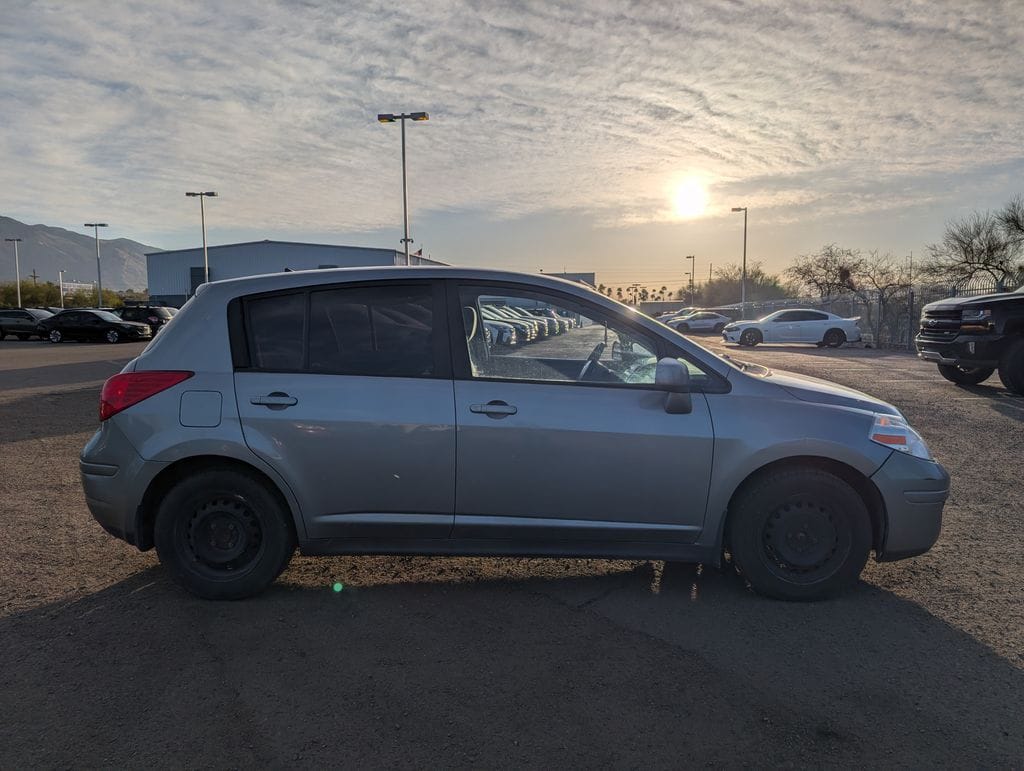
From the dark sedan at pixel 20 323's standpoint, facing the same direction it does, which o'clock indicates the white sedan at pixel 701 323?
The white sedan is roughly at 11 o'clock from the dark sedan.

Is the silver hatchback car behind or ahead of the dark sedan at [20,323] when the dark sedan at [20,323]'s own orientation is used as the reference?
ahead

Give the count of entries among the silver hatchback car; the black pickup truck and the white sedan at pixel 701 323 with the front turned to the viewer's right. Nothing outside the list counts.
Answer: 1

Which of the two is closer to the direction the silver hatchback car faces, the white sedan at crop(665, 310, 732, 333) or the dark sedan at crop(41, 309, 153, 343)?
the white sedan

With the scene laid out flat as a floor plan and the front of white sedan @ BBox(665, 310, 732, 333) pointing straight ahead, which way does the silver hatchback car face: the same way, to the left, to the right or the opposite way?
the opposite way

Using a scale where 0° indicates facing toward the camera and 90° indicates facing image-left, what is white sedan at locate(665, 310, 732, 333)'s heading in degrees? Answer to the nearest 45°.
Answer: approximately 90°

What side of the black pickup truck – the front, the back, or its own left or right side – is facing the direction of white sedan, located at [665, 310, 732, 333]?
right

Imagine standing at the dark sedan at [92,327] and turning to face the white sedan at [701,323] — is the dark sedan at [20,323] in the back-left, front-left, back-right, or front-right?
back-left

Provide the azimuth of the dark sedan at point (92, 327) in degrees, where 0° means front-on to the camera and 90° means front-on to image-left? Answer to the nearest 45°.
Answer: approximately 315°

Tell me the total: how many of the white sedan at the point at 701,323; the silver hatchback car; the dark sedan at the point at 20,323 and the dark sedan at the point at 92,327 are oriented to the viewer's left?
1

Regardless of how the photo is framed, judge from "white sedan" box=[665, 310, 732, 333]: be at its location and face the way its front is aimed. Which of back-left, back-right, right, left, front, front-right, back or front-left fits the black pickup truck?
left

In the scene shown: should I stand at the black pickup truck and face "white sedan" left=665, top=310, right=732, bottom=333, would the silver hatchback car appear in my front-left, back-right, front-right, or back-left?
back-left

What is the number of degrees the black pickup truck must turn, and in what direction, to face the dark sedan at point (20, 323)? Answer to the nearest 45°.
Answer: approximately 45° to its right

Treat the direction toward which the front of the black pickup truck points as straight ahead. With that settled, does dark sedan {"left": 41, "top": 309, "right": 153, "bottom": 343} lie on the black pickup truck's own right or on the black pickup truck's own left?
on the black pickup truck's own right

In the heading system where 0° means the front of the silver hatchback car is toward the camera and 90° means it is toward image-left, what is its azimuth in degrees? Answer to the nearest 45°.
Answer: approximately 270°

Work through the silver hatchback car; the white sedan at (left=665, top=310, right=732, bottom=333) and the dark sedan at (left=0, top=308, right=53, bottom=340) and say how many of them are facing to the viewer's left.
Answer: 1
